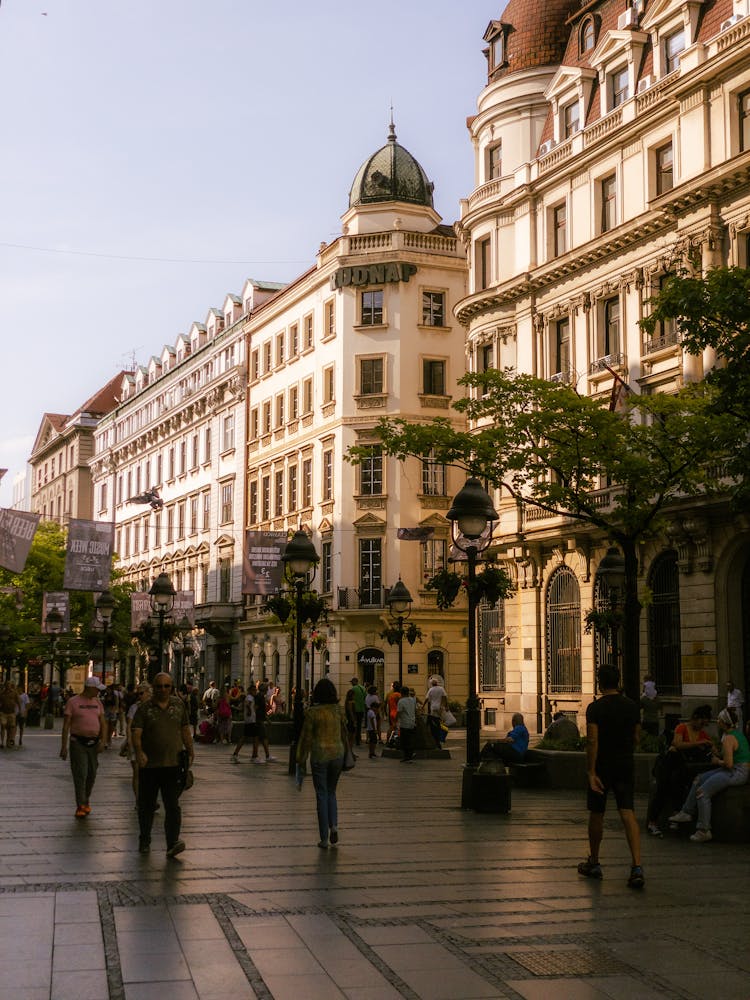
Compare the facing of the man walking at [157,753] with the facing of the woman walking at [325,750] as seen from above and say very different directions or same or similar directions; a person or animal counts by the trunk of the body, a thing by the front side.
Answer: very different directions

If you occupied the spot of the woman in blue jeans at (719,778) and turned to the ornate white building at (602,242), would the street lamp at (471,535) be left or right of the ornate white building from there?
left

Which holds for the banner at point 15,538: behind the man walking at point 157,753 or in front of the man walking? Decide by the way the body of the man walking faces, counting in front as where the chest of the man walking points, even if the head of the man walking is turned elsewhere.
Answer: behind

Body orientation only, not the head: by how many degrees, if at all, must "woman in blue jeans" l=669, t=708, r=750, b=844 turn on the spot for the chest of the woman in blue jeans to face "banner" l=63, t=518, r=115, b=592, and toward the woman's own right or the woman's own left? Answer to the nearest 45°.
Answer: approximately 45° to the woman's own right

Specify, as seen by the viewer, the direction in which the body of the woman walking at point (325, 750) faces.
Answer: away from the camera

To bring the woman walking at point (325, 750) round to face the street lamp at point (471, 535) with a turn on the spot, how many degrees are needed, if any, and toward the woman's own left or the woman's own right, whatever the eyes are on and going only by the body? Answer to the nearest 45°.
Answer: approximately 45° to the woman's own right

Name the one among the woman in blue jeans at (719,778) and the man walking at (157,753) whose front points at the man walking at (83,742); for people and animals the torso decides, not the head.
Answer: the woman in blue jeans

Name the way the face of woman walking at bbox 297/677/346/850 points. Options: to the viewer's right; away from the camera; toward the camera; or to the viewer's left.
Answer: away from the camera

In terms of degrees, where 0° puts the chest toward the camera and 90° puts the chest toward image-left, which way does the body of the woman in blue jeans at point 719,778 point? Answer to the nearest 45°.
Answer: approximately 90°
